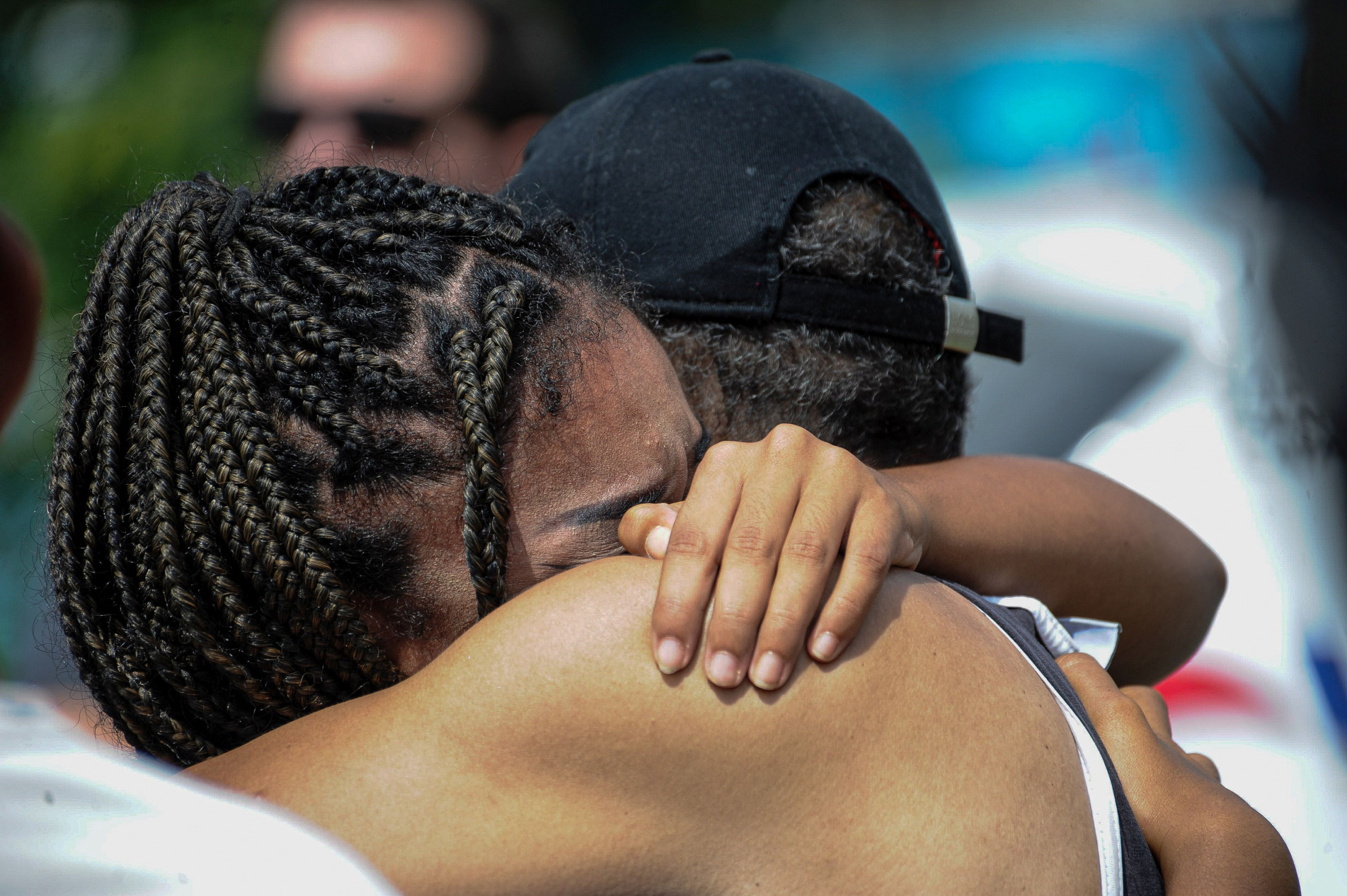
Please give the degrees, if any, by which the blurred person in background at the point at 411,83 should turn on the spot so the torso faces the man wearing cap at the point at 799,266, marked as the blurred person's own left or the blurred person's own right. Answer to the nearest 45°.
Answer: approximately 45° to the blurred person's own left

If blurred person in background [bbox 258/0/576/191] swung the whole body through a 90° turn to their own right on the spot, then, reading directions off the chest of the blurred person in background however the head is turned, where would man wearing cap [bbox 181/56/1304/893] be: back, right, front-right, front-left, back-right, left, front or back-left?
back-left

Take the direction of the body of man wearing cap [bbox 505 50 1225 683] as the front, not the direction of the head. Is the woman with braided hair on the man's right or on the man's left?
on the man's left

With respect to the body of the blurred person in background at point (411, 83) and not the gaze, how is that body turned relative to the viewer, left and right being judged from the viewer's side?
facing the viewer and to the left of the viewer

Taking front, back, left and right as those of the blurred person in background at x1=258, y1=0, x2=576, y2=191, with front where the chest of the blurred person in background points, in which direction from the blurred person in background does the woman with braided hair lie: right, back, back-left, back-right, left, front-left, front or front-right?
front-left

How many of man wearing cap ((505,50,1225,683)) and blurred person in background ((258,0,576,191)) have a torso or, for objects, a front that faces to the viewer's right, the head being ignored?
0

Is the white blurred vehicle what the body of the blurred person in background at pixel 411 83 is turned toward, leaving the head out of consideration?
no

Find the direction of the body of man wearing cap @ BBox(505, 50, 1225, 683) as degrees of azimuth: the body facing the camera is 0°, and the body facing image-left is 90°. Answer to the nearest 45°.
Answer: approximately 135°

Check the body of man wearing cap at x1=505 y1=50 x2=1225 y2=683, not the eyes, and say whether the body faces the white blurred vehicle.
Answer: no

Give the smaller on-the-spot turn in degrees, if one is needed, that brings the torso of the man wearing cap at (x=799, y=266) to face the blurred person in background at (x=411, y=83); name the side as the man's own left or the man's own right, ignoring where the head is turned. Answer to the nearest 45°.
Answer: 0° — they already face them
